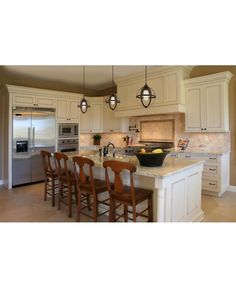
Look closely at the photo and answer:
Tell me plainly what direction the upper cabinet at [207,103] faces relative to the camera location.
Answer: facing the viewer and to the left of the viewer

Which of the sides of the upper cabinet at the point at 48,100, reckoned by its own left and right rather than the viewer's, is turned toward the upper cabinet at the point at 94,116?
left

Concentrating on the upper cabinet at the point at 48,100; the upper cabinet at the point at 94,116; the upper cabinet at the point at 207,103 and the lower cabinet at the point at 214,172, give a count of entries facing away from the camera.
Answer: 0

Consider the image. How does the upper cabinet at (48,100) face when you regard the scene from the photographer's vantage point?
facing the viewer and to the right of the viewer

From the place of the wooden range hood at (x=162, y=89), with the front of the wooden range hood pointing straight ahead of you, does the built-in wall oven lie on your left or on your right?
on your right

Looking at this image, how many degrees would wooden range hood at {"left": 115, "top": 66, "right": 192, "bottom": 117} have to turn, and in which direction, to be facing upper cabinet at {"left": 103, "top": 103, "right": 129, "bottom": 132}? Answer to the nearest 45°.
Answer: approximately 90° to its right

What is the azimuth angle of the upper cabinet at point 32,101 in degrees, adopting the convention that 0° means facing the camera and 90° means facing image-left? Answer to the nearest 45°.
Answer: approximately 315°

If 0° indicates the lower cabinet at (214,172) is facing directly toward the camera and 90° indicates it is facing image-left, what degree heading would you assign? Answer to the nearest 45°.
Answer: approximately 45°

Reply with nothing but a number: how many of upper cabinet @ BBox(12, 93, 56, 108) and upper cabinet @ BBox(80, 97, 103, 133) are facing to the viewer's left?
0

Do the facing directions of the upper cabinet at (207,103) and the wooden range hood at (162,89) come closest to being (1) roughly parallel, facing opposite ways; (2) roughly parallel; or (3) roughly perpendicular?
roughly parallel

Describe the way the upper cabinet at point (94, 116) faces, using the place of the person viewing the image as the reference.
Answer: facing the viewer

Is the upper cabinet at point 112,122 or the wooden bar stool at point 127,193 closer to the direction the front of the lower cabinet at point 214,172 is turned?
the wooden bar stool

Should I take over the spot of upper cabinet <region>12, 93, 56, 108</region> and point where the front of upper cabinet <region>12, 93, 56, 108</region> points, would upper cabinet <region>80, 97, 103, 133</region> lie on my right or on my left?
on my left

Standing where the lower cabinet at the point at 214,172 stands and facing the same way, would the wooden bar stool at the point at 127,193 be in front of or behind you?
in front

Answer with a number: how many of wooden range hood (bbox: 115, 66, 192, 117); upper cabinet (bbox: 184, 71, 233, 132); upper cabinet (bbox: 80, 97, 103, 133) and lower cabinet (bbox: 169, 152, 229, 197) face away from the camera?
0

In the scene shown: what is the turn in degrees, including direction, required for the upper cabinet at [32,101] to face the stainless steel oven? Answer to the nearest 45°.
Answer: approximately 90° to its left

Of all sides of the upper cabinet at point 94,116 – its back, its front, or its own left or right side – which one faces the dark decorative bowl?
front
